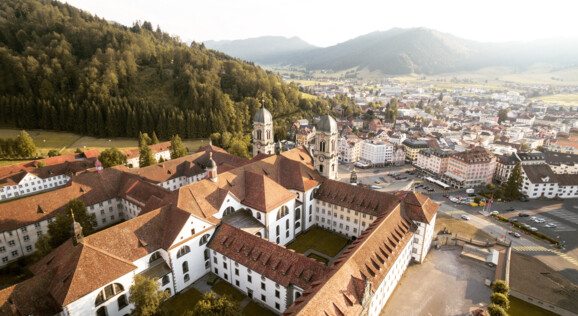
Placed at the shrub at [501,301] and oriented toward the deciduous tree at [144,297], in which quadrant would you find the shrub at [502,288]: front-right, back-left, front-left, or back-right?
back-right

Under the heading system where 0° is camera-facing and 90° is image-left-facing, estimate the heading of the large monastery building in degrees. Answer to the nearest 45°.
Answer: approximately 225°

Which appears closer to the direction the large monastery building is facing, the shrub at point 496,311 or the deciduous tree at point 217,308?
the shrub

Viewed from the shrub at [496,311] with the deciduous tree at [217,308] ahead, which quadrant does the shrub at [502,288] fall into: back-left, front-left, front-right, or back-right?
back-right

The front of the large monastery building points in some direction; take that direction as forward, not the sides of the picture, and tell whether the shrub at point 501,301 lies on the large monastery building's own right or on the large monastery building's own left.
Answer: on the large monastery building's own right

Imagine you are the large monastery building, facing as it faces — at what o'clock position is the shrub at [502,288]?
The shrub is roughly at 2 o'clock from the large monastery building.

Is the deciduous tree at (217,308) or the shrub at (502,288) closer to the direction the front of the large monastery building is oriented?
the shrub

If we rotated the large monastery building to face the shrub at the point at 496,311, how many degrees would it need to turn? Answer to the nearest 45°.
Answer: approximately 45° to its right
